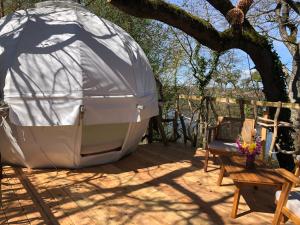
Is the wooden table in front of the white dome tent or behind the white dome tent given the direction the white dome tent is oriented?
in front

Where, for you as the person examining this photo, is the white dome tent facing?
facing the viewer and to the right of the viewer

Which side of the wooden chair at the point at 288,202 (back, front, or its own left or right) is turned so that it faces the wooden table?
front

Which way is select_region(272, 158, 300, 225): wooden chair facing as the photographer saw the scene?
facing away from the viewer and to the left of the viewer

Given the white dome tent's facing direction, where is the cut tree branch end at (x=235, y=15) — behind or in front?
in front
